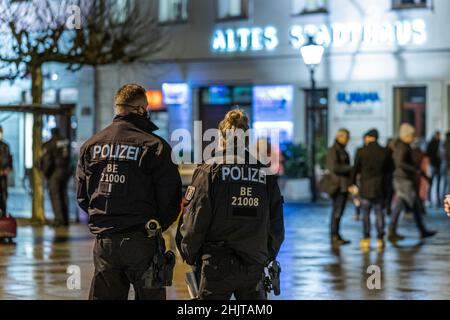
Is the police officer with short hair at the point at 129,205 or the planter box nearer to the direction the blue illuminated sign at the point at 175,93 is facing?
the police officer with short hair

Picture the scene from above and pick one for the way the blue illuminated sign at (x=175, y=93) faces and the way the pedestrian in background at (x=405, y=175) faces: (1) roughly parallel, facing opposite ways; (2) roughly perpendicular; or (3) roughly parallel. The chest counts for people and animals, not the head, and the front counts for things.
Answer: roughly perpendicular

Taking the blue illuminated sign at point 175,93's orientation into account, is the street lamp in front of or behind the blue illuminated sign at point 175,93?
in front

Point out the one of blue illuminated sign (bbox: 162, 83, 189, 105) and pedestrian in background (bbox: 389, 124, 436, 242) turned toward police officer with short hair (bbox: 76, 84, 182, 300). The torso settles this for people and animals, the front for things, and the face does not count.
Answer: the blue illuminated sign

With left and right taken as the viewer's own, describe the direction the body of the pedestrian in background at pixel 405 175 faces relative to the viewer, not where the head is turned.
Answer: facing to the right of the viewer

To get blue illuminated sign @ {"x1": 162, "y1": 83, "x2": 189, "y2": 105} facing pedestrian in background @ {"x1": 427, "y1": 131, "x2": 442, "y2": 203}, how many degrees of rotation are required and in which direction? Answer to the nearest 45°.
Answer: approximately 45° to its left

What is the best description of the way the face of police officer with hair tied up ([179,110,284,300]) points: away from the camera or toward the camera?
away from the camera

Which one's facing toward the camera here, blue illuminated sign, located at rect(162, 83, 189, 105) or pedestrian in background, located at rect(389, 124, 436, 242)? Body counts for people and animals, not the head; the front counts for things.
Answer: the blue illuminated sign

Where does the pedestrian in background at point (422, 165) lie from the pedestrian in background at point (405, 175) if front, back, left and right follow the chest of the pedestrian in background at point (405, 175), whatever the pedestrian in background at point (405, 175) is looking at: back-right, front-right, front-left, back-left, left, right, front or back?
left

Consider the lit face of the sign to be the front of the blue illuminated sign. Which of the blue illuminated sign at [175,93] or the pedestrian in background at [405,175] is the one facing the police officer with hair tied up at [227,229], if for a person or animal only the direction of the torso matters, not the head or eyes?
the blue illuminated sign

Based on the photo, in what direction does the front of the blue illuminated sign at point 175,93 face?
toward the camera

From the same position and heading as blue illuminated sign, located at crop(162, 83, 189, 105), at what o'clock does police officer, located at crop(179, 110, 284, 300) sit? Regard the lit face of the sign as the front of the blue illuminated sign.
The police officer is roughly at 12 o'clock from the blue illuminated sign.

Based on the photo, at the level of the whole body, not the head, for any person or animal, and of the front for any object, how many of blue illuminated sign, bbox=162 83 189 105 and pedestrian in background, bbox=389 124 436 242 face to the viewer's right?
1
